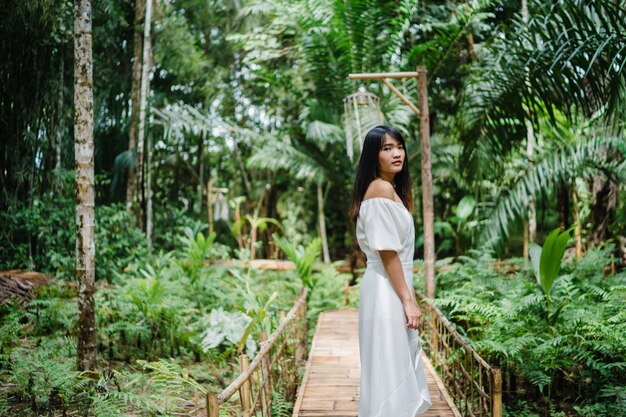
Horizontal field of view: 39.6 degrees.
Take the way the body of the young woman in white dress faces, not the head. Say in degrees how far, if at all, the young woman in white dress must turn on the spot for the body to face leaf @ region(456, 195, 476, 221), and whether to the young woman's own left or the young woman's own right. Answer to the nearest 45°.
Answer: approximately 90° to the young woman's own left

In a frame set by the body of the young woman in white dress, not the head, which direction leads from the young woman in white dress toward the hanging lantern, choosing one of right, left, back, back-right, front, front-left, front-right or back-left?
left

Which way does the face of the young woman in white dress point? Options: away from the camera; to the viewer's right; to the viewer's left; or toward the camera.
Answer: toward the camera

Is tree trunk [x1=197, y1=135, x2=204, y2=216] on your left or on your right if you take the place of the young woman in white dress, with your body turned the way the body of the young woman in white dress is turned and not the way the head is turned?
on your left

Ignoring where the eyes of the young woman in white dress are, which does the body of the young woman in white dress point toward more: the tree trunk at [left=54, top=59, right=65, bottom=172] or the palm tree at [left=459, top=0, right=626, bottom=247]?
the palm tree

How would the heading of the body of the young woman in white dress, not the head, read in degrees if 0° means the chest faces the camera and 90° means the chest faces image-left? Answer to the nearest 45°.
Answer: approximately 270°

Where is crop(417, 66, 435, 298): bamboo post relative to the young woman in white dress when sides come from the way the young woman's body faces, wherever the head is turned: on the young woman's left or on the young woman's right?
on the young woman's left
